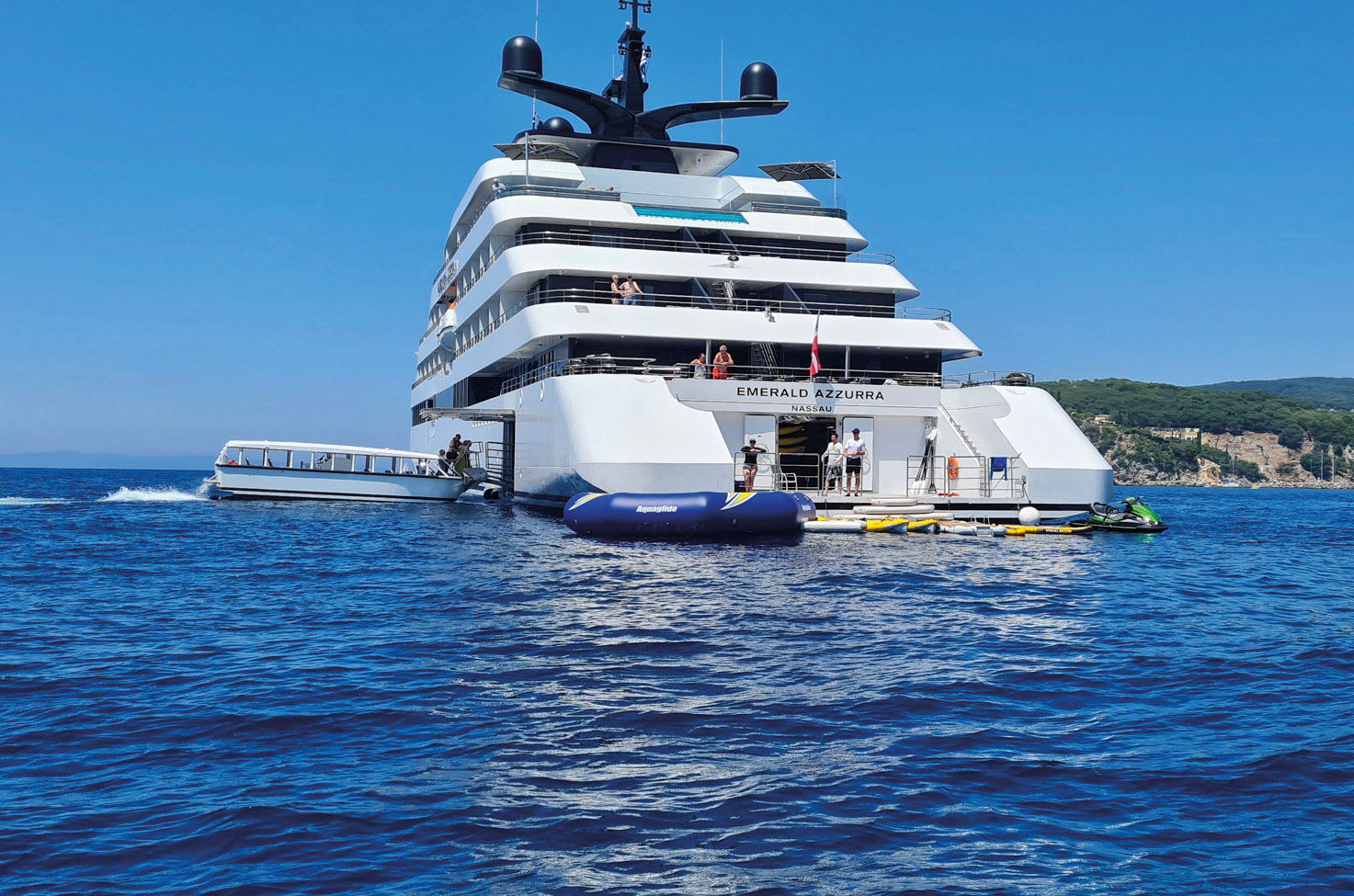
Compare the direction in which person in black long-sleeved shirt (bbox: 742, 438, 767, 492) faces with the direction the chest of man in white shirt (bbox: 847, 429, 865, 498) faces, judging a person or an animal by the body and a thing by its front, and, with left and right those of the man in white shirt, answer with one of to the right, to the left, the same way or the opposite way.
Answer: the same way

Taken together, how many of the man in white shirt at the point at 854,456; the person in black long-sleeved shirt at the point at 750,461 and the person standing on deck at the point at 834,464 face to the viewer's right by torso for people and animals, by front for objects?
0

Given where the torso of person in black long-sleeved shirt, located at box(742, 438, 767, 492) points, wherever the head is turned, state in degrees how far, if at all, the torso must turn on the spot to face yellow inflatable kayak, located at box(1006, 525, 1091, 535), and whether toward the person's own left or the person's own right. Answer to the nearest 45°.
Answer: approximately 90° to the person's own left

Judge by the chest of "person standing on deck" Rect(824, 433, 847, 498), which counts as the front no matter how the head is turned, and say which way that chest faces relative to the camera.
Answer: toward the camera

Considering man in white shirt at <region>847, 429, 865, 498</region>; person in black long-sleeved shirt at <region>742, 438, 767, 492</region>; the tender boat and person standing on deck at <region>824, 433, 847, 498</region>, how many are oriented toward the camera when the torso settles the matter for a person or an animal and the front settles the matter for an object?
3

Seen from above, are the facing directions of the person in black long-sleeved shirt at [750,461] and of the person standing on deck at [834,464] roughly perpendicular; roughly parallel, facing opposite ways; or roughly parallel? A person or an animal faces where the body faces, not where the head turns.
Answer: roughly parallel

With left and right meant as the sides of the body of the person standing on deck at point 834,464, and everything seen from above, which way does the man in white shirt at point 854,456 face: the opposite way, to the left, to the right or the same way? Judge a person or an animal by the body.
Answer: the same way

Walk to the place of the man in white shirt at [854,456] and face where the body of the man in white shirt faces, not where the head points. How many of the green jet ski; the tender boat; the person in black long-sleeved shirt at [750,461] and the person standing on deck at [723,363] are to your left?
1

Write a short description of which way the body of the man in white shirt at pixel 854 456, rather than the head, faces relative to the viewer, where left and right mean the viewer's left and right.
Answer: facing the viewer

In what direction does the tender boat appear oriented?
to the viewer's right

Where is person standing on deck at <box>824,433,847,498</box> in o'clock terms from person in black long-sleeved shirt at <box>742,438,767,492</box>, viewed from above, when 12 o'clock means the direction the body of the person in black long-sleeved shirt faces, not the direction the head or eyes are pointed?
The person standing on deck is roughly at 8 o'clock from the person in black long-sleeved shirt.

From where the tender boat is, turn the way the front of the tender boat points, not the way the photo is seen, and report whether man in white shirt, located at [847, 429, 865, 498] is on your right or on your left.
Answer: on your right
